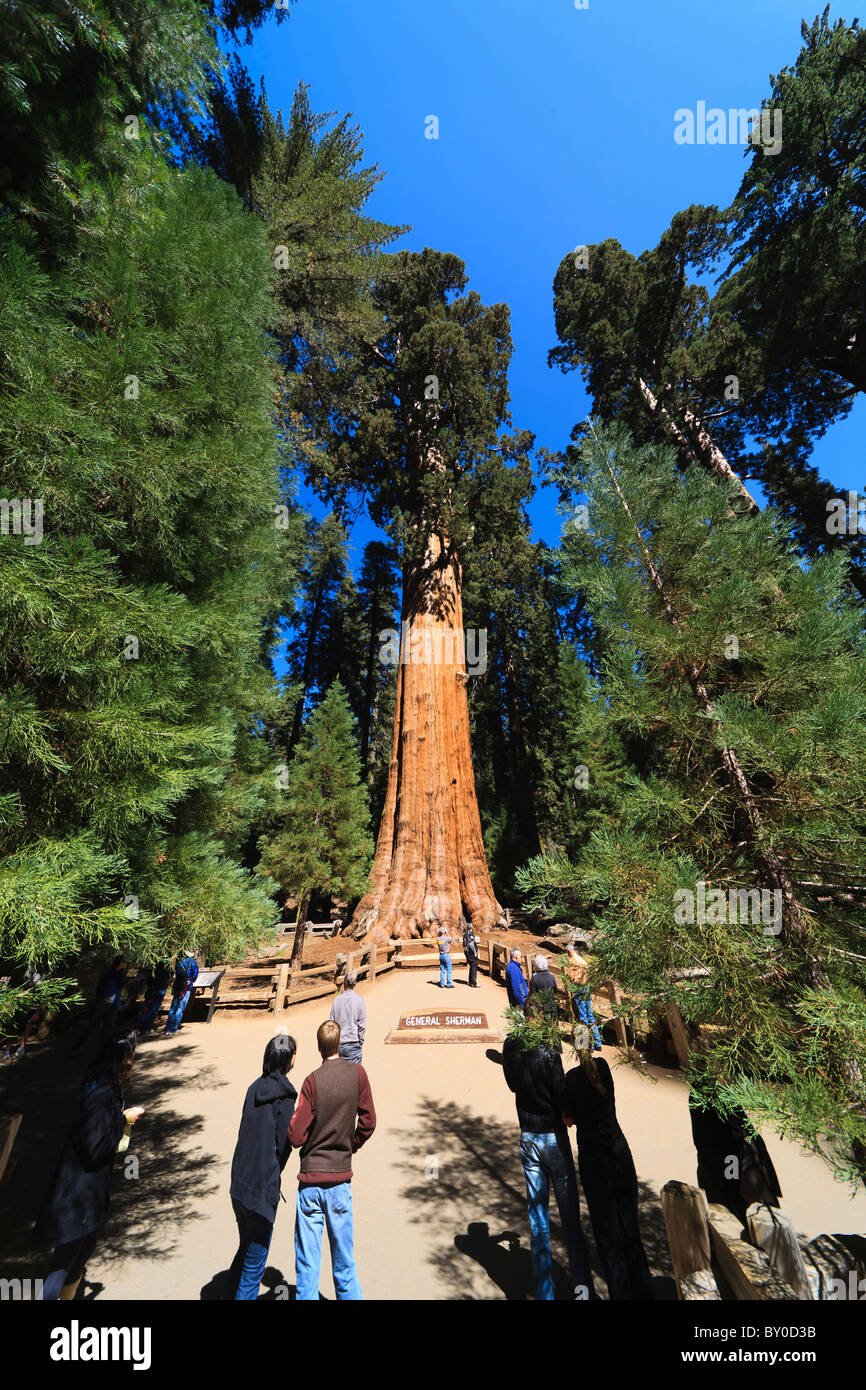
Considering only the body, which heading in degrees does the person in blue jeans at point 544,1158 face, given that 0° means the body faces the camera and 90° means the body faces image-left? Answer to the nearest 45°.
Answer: approximately 180°

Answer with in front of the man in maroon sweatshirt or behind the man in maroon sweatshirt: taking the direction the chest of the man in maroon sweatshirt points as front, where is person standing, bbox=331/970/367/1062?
in front

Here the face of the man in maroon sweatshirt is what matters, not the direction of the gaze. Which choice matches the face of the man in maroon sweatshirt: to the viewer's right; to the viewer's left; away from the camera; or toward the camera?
away from the camera

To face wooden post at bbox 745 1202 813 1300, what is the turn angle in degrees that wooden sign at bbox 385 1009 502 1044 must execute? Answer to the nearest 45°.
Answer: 0° — it already faces it

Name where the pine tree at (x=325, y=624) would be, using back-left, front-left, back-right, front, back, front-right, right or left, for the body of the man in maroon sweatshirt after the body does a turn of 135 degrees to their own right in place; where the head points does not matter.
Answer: back-left

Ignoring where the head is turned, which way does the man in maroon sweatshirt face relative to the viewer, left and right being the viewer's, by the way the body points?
facing away from the viewer

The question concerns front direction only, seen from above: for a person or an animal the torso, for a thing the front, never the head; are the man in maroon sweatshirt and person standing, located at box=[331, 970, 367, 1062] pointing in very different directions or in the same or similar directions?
same or similar directions

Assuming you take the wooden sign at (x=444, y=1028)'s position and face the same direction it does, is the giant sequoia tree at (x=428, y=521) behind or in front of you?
behind
